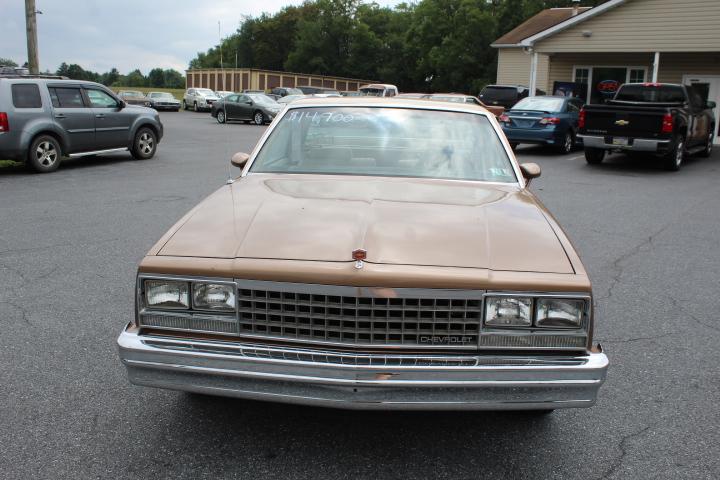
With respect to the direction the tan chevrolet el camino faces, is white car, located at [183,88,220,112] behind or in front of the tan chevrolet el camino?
behind

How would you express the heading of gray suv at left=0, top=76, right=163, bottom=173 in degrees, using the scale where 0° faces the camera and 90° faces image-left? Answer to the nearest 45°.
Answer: approximately 225°

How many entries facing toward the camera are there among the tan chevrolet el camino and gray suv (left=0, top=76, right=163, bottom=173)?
1

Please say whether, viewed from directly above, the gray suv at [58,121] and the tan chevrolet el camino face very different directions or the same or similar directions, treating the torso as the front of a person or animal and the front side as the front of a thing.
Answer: very different directions

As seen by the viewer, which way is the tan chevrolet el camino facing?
toward the camera

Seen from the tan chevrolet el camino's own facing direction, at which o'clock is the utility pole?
The utility pole is roughly at 5 o'clock from the tan chevrolet el camino.

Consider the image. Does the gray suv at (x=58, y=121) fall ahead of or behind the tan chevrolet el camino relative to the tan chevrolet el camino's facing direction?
behind

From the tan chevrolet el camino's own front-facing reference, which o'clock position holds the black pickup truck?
The black pickup truck is roughly at 7 o'clock from the tan chevrolet el camino.

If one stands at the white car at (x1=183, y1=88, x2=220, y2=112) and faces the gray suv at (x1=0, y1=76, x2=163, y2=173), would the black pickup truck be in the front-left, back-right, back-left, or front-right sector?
front-left

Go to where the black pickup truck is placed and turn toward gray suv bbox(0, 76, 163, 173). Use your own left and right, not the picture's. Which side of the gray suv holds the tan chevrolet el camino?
left

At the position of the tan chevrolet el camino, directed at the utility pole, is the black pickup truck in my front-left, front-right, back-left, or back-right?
front-right
